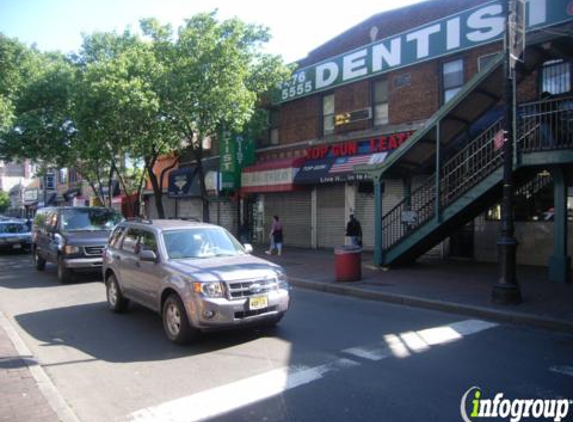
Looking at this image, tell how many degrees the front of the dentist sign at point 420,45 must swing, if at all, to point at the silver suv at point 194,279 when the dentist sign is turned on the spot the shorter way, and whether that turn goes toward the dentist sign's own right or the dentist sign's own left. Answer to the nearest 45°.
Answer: approximately 45° to the dentist sign's own left

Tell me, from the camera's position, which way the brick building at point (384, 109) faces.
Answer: facing the viewer and to the left of the viewer

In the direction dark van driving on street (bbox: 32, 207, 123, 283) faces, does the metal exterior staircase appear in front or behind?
in front

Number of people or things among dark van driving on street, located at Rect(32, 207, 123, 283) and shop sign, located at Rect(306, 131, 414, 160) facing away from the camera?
0

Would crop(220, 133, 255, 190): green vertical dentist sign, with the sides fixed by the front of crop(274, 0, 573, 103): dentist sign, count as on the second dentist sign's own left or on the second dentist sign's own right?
on the second dentist sign's own right

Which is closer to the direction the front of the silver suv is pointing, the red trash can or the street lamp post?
the street lamp post

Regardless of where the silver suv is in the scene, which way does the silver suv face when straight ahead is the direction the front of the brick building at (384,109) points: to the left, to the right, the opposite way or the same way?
to the left

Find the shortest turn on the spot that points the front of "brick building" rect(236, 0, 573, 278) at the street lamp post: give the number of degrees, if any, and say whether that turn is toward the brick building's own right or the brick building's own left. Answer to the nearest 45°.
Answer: approximately 45° to the brick building's own left

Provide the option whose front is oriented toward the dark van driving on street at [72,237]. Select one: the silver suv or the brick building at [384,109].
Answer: the brick building

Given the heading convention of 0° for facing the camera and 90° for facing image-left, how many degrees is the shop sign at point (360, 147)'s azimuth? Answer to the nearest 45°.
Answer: approximately 45°

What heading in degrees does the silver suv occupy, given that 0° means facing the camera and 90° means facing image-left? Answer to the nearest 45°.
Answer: approximately 315°

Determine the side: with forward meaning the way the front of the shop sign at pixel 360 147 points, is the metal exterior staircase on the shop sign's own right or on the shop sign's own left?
on the shop sign's own left

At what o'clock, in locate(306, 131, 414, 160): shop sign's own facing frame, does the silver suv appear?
The silver suv is roughly at 11 o'clock from the shop sign.

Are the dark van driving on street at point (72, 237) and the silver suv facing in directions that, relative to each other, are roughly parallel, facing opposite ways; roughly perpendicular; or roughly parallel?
roughly parallel

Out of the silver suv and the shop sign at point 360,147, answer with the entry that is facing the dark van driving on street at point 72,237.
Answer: the shop sign

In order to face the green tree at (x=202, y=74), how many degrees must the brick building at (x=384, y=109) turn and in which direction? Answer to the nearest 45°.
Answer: approximately 45° to its right

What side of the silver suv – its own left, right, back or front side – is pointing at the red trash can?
left

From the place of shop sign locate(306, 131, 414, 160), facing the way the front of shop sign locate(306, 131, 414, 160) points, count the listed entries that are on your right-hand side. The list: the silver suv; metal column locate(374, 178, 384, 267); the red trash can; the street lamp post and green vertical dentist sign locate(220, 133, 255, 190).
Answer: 1
